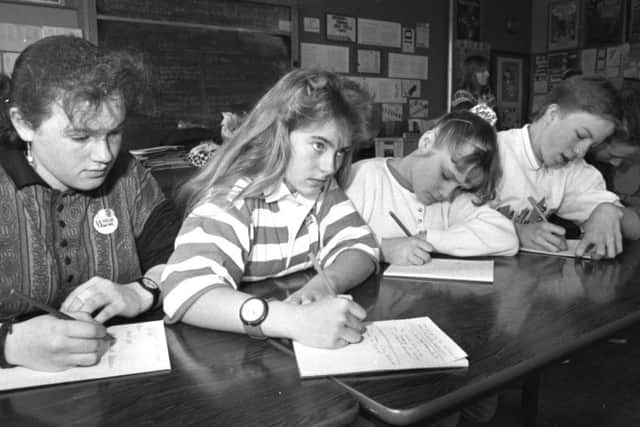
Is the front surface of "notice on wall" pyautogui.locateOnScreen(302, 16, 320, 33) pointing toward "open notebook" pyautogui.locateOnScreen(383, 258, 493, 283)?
yes

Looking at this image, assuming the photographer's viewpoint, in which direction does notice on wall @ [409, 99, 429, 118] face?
facing the viewer

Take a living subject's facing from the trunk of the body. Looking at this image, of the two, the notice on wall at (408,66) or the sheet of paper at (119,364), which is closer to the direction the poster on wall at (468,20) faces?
the sheet of paper

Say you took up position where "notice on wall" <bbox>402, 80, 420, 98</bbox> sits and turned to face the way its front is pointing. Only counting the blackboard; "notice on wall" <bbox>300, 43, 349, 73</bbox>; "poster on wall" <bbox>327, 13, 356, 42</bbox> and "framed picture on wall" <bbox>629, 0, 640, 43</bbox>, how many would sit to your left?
1

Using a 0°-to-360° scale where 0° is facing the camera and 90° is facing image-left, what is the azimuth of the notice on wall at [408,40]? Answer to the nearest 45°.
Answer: approximately 0°

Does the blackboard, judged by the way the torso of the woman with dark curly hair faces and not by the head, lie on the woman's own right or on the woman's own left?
on the woman's own left

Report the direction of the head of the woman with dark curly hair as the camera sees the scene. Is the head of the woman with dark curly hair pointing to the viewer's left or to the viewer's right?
to the viewer's right

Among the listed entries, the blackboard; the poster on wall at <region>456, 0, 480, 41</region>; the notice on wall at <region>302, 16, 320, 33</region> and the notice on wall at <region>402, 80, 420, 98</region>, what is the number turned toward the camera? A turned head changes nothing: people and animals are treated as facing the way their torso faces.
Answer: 4

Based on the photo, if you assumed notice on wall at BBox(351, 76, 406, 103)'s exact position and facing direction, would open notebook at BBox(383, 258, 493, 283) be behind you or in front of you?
in front

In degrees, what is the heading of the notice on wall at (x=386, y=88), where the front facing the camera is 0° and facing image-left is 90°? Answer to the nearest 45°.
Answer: approximately 0°

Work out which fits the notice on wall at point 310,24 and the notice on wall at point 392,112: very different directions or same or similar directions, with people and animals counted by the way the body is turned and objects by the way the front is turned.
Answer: same or similar directions

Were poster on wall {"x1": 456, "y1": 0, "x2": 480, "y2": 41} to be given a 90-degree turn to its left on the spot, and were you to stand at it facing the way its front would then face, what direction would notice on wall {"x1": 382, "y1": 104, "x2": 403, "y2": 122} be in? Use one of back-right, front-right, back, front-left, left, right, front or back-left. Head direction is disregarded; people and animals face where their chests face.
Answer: back-right

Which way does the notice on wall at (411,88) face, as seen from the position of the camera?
facing the viewer

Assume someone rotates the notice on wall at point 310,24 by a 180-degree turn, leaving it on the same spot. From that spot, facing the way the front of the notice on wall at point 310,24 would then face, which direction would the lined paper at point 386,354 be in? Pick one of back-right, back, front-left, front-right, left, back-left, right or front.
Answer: back

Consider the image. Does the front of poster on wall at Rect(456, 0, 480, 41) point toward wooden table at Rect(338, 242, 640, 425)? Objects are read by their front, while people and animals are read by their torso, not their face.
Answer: yes

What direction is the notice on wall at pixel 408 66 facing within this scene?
toward the camera

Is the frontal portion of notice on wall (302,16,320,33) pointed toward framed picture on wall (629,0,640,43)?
no

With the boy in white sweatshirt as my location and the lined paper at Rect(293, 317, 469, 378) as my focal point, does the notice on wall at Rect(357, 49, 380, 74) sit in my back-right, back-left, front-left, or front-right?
back-right

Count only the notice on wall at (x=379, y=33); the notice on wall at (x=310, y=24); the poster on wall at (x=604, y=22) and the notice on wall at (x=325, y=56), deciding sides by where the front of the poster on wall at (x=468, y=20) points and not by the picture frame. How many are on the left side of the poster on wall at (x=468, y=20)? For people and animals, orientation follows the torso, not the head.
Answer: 1

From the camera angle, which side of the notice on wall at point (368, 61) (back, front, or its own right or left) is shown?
front

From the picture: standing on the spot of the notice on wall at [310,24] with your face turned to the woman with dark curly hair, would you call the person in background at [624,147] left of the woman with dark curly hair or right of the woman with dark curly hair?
left

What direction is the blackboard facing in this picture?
toward the camera
